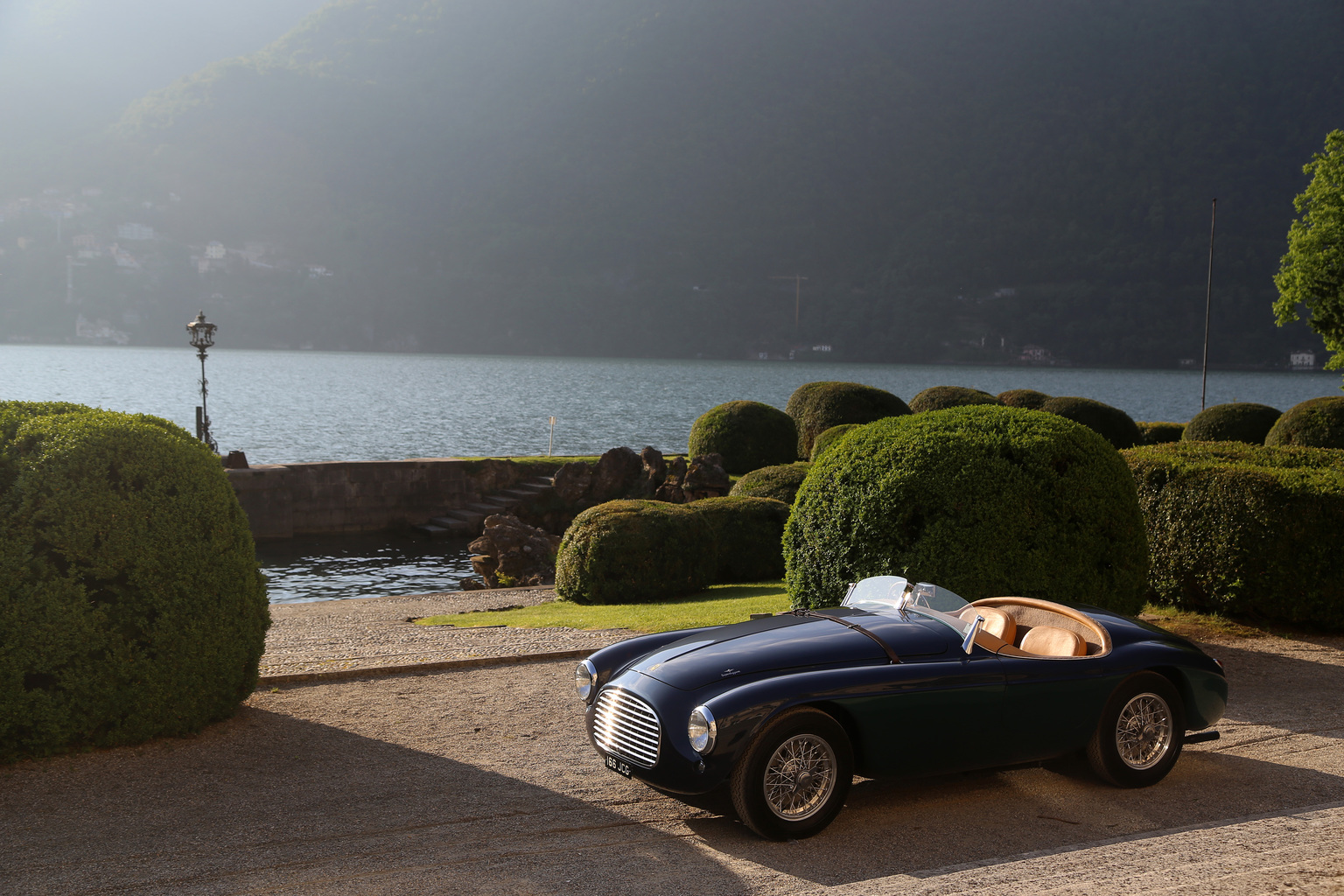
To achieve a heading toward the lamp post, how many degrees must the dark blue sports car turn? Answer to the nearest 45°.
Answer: approximately 90° to its right

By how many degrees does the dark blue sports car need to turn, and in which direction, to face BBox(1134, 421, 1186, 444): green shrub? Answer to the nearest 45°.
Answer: approximately 135° to its right

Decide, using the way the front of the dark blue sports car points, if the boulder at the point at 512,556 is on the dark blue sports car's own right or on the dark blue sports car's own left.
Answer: on the dark blue sports car's own right

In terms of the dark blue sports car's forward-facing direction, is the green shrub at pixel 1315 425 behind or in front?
behind

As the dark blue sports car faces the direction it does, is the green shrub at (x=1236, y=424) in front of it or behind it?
behind

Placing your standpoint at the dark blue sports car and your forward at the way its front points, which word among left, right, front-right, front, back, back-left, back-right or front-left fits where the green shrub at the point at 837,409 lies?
back-right

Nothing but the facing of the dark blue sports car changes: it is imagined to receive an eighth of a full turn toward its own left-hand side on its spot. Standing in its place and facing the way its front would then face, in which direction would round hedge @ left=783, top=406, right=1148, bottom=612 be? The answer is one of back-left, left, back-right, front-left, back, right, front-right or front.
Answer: back

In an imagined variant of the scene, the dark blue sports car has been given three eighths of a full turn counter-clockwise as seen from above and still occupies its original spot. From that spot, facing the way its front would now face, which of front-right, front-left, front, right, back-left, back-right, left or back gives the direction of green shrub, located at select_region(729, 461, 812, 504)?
left

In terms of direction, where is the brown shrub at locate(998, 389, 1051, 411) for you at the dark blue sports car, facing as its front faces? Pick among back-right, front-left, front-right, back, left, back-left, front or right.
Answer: back-right

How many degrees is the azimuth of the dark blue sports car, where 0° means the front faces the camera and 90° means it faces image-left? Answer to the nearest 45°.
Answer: approximately 45°

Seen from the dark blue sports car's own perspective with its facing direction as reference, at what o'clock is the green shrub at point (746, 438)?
The green shrub is roughly at 4 o'clock from the dark blue sports car.

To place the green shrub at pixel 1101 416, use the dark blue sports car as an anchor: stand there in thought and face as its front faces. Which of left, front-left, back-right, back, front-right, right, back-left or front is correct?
back-right

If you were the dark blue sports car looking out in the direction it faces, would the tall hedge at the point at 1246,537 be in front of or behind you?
behind
